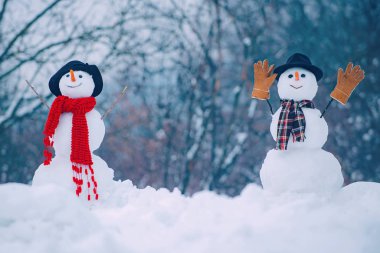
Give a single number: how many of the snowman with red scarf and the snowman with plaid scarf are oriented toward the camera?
2

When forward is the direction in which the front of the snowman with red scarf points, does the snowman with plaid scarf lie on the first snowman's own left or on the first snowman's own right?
on the first snowman's own left

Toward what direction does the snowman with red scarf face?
toward the camera

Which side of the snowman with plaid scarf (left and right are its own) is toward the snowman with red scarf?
right
